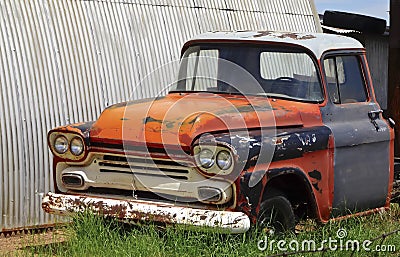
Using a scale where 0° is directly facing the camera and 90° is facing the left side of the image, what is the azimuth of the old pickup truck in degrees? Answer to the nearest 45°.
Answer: approximately 45°
